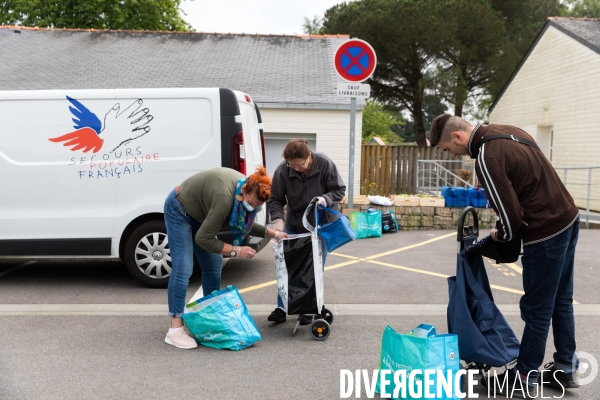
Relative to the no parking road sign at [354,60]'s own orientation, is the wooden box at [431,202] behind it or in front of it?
behind

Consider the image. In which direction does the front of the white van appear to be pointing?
to the viewer's left

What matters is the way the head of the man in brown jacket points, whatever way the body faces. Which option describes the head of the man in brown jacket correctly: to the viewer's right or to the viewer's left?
to the viewer's left

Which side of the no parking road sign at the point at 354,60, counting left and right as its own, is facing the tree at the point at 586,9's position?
back

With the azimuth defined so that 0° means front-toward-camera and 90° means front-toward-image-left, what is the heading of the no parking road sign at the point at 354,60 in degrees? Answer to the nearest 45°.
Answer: approximately 0°

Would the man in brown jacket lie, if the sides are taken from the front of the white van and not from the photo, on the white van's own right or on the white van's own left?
on the white van's own left

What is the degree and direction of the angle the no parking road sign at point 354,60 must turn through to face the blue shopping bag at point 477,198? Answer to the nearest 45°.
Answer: approximately 135° to its left

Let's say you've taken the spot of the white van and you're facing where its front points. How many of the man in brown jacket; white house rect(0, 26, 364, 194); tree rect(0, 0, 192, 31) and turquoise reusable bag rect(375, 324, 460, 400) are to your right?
2

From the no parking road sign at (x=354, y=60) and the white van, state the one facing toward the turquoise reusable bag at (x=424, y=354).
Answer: the no parking road sign

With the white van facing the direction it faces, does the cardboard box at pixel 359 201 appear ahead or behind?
behind

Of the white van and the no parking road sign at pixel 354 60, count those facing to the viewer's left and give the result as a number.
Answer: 1

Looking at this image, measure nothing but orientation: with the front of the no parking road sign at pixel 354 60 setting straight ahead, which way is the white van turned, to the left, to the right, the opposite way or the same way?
to the right

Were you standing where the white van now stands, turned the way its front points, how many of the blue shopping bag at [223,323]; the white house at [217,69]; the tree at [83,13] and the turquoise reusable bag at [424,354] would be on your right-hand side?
2

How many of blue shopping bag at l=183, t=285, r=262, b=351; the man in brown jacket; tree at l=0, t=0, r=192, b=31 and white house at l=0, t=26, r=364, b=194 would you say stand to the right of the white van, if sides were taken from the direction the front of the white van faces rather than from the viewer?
2

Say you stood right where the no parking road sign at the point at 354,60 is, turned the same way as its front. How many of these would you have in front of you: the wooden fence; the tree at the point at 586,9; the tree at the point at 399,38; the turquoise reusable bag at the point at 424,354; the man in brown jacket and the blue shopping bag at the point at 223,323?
3
